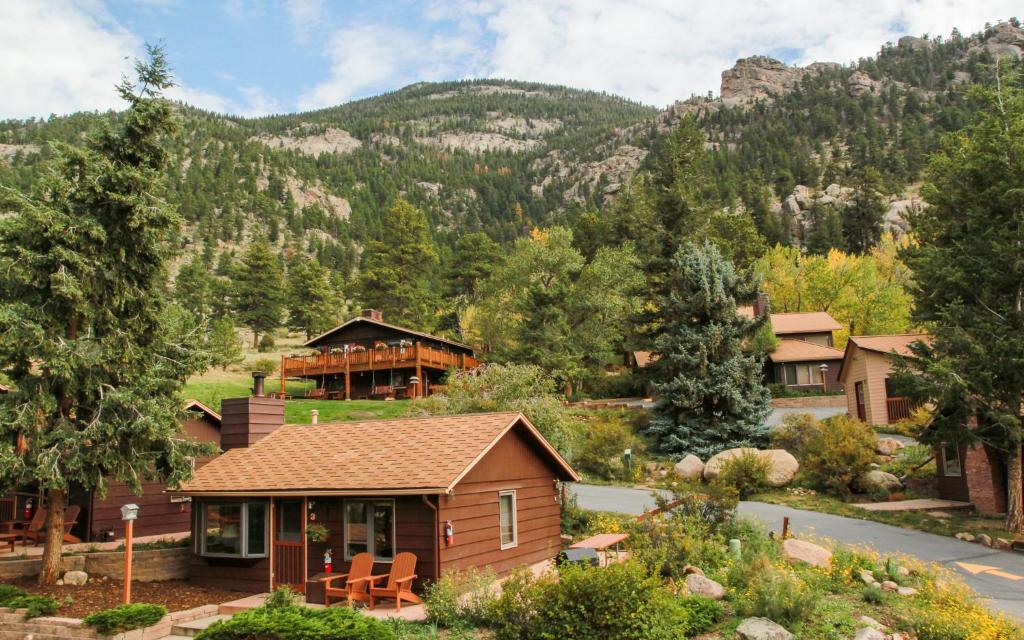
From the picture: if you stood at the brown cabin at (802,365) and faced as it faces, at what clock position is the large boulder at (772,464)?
The large boulder is roughly at 12 o'clock from the brown cabin.

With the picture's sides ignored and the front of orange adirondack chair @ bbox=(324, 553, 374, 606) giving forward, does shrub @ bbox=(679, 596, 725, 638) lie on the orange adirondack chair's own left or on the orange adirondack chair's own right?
on the orange adirondack chair's own left

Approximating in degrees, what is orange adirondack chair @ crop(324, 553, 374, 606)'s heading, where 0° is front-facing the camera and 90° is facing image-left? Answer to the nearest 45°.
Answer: approximately 45°

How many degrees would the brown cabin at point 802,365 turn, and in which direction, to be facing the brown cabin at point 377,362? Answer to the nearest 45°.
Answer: approximately 90° to its right

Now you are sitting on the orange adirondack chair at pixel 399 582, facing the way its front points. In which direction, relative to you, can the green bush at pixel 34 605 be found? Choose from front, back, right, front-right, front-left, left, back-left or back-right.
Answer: front-right

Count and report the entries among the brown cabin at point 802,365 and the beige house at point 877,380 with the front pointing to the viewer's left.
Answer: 1

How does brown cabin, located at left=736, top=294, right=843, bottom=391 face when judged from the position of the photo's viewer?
facing the viewer

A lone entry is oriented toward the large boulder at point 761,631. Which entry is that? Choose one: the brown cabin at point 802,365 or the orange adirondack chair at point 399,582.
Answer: the brown cabin

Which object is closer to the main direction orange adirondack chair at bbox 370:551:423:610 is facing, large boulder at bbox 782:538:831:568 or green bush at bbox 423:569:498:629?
the green bush

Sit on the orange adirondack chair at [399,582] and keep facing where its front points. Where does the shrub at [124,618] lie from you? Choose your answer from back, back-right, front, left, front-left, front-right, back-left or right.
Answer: front-right

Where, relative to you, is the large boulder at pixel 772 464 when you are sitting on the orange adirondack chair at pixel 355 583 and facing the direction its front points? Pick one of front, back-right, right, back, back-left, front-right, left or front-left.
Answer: back
